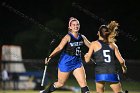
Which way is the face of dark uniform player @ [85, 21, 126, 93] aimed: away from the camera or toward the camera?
away from the camera

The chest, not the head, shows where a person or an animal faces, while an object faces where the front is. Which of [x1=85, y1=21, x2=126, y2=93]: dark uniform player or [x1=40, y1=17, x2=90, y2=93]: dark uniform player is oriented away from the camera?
[x1=85, y1=21, x2=126, y2=93]: dark uniform player

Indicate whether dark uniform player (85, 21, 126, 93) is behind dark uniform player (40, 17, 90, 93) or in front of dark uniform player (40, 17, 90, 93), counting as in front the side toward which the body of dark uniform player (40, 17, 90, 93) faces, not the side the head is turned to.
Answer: in front

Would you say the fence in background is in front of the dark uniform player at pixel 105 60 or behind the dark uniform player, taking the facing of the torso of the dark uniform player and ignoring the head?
in front

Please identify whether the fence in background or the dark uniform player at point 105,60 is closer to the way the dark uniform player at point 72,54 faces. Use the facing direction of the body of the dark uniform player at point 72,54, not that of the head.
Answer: the dark uniform player

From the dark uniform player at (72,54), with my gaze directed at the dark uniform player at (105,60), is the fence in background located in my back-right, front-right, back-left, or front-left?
back-left

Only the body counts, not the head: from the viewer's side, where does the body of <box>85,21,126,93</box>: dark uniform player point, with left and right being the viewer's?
facing away from the viewer

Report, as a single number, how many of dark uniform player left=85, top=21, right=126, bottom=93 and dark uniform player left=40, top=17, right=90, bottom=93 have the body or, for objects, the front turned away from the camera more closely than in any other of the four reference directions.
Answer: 1

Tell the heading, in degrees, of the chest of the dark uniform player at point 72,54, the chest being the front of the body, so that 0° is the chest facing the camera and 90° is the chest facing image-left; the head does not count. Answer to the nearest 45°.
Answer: approximately 315°
